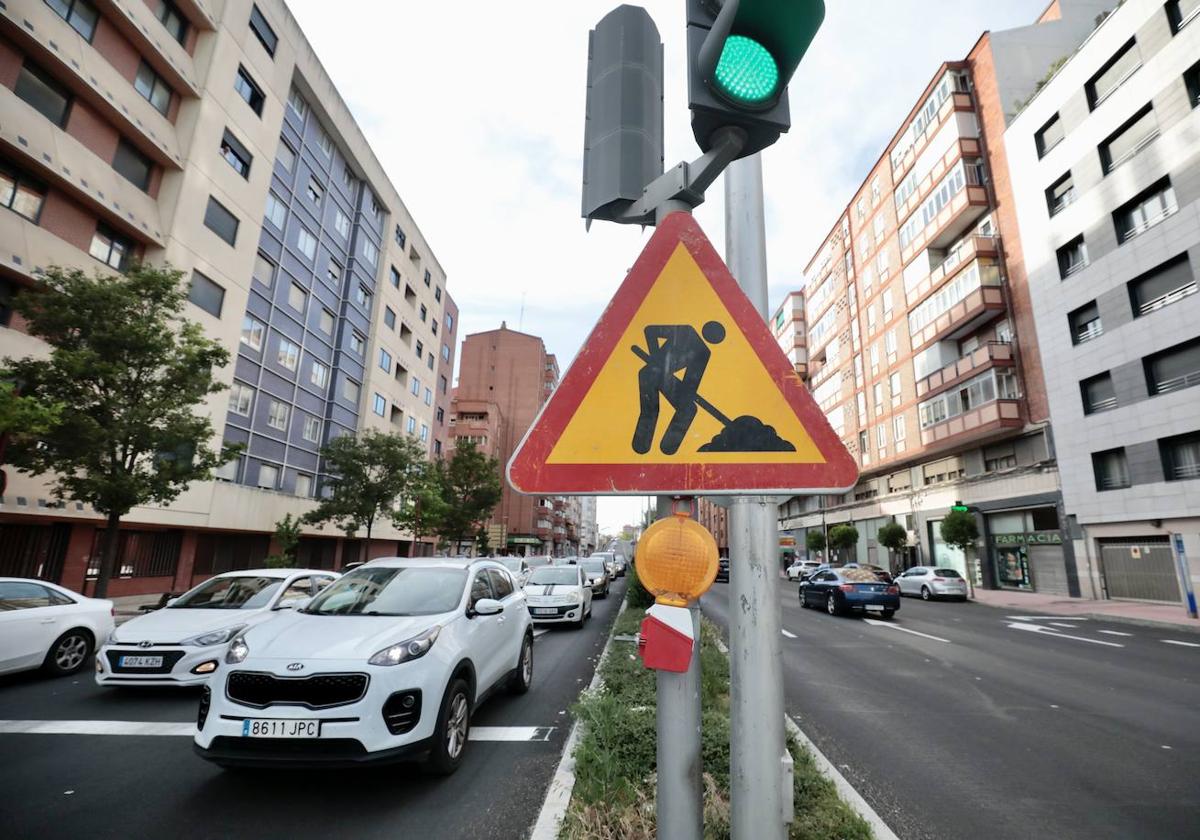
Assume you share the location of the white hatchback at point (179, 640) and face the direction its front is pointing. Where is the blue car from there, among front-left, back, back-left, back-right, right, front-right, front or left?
back-left

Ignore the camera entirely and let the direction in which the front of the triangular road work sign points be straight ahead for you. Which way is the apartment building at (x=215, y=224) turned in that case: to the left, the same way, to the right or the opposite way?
to the left

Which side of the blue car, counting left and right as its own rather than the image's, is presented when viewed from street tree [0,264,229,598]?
left

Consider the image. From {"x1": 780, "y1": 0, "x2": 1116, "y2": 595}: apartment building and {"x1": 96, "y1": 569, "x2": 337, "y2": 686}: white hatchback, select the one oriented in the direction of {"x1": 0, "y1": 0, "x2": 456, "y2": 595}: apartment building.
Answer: {"x1": 780, "y1": 0, "x2": 1116, "y2": 595}: apartment building

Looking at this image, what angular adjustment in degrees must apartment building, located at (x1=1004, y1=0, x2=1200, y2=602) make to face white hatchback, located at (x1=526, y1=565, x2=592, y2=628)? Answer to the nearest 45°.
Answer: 0° — it already faces it

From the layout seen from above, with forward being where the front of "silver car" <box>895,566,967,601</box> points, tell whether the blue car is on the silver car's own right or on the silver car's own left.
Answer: on the silver car's own left

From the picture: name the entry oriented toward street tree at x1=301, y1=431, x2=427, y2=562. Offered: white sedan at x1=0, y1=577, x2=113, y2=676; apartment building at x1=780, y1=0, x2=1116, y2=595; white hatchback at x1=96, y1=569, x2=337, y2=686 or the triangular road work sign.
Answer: the apartment building

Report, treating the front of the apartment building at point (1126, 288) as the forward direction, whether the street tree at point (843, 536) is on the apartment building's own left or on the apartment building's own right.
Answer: on the apartment building's own right
